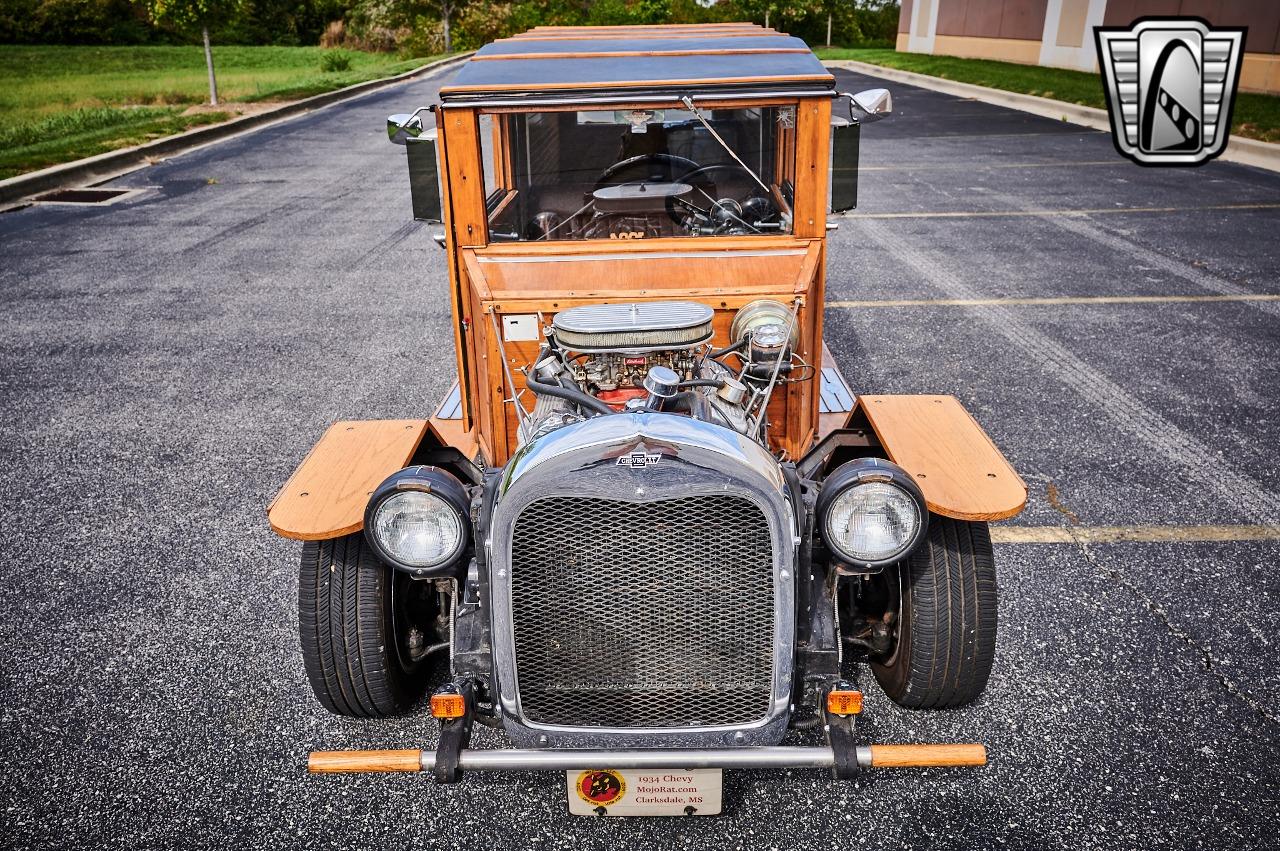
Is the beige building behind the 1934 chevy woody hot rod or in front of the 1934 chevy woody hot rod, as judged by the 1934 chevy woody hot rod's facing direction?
behind

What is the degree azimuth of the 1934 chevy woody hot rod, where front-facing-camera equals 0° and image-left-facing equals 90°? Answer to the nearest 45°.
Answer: approximately 0°

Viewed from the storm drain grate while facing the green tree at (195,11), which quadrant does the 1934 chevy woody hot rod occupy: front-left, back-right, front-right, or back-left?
back-right

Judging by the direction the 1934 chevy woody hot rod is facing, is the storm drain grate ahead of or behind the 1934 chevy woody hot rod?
behind

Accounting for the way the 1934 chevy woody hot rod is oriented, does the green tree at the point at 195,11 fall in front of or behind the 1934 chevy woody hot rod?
behind
